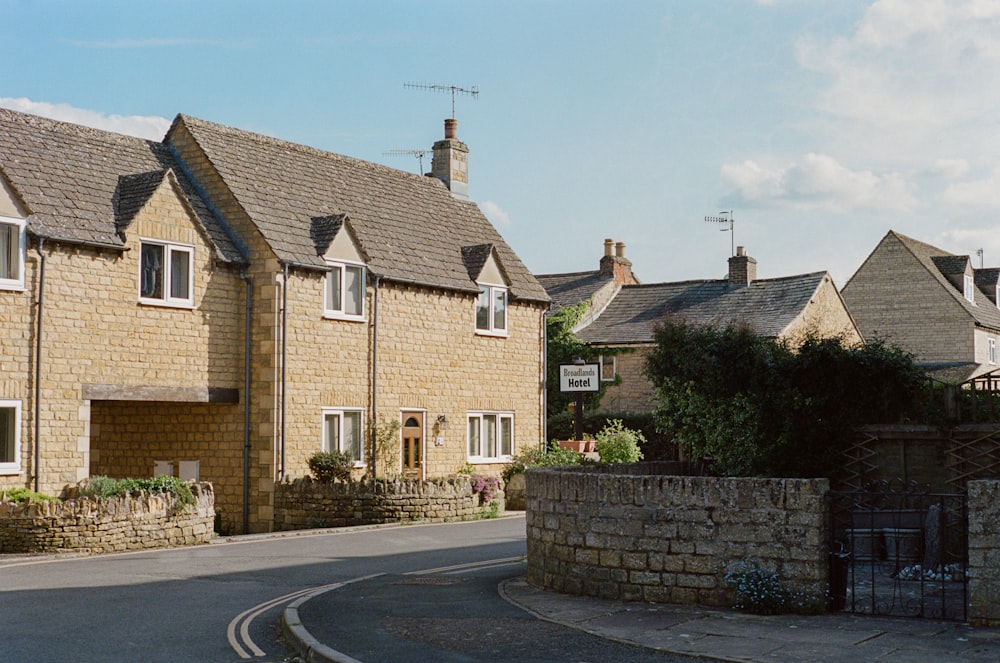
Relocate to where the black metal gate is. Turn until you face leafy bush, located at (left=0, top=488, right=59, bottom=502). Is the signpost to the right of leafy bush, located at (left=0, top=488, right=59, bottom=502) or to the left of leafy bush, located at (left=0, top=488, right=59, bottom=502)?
right

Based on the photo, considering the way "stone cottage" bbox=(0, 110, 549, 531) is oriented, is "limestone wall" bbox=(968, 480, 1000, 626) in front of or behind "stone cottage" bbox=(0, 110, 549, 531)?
in front

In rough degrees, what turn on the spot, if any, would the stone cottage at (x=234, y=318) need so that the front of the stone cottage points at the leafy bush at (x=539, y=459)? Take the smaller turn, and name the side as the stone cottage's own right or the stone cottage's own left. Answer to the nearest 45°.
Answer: approximately 90° to the stone cottage's own left

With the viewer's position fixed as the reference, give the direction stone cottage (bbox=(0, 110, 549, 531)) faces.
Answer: facing the viewer and to the right of the viewer

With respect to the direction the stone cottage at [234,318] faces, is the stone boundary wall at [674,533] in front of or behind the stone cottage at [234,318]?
in front

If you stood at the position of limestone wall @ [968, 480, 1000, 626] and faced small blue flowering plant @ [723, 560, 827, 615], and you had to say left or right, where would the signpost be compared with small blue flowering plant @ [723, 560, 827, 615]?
right

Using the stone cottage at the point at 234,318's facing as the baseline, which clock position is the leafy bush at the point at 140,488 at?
The leafy bush is roughly at 2 o'clock from the stone cottage.

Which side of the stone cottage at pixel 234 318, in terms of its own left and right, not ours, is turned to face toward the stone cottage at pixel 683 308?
left

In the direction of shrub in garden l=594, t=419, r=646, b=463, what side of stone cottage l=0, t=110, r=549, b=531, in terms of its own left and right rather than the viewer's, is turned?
left
